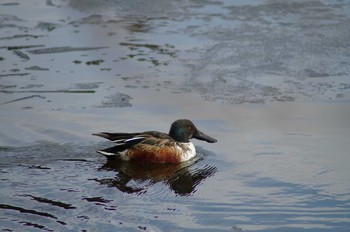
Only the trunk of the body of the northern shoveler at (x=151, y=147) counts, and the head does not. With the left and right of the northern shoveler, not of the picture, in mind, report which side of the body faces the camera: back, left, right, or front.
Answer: right
